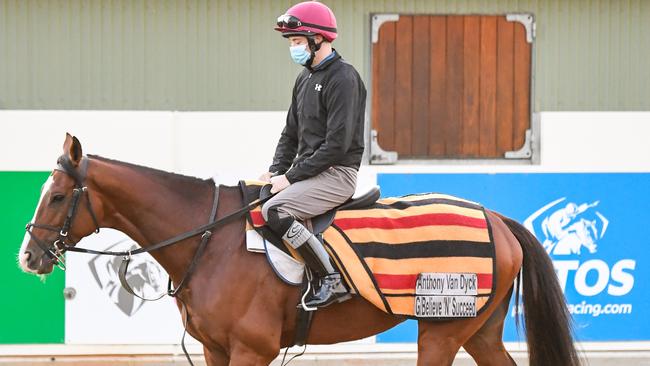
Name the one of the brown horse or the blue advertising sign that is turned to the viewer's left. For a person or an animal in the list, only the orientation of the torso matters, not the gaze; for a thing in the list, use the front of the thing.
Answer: the brown horse

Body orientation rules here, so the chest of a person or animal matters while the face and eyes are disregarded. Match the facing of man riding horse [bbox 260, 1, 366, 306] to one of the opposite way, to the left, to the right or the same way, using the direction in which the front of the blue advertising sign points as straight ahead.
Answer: to the right

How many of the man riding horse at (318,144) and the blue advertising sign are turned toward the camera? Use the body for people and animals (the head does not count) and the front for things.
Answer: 1

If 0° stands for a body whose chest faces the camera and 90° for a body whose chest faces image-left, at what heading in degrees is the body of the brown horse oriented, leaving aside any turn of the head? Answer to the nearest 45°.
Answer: approximately 90°

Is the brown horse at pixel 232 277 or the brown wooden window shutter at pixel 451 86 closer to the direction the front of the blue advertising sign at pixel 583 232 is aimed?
the brown horse

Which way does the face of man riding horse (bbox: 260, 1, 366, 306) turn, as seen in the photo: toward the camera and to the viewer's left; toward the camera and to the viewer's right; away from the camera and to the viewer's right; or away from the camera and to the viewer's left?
toward the camera and to the viewer's left

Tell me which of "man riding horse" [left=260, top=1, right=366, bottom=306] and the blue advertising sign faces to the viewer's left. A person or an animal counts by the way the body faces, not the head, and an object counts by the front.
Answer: the man riding horse

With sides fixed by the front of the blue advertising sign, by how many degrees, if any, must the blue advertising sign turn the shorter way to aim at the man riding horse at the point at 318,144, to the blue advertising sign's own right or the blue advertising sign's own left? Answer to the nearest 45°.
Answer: approximately 45° to the blue advertising sign's own right

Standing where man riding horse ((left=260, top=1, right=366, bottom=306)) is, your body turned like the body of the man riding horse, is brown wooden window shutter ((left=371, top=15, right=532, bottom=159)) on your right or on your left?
on your right

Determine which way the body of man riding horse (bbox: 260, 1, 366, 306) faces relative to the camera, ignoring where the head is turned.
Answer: to the viewer's left

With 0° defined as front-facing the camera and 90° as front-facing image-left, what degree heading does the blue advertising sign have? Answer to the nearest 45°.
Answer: approximately 0°

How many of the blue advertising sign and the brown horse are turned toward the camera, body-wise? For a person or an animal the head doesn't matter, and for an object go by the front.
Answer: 1
